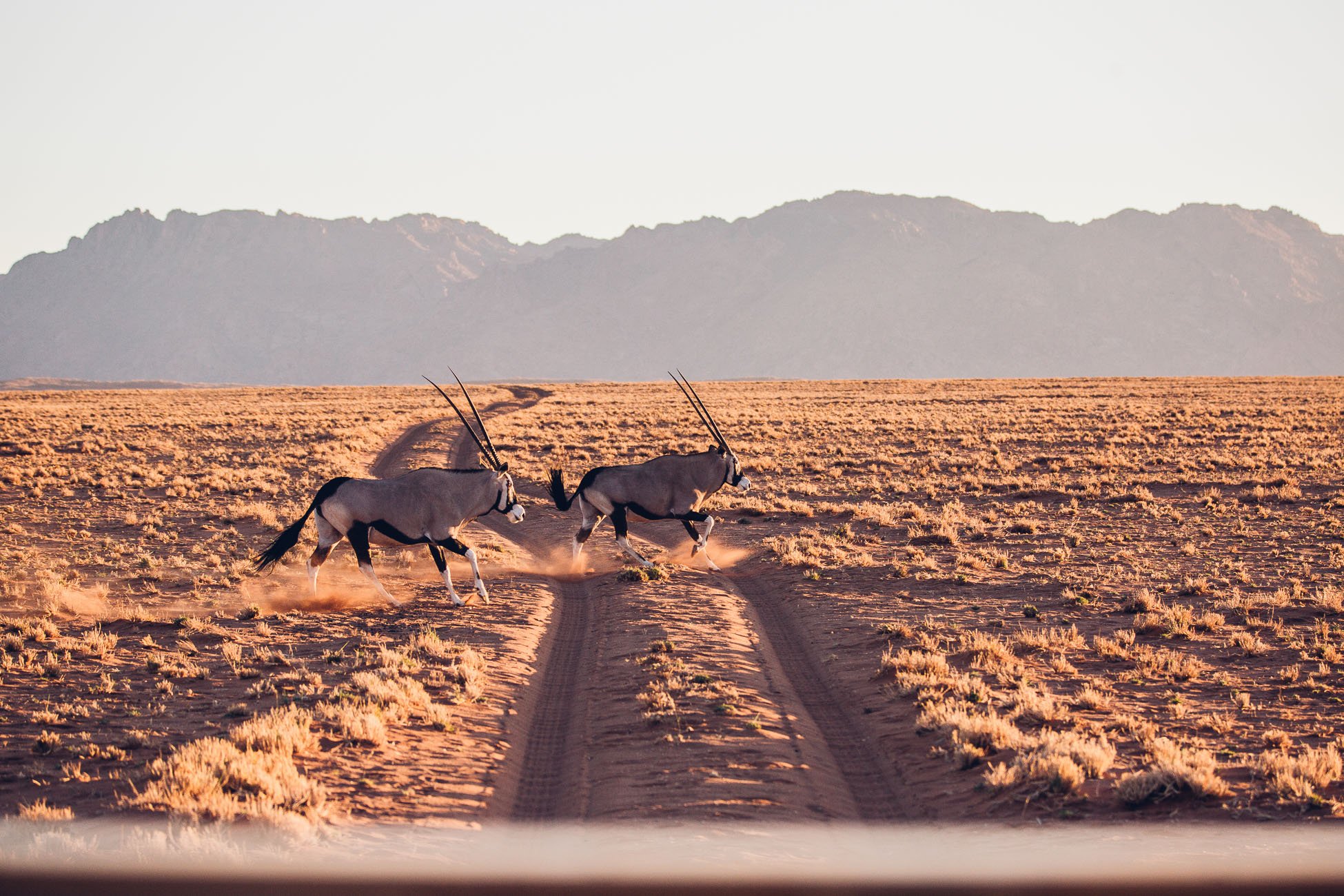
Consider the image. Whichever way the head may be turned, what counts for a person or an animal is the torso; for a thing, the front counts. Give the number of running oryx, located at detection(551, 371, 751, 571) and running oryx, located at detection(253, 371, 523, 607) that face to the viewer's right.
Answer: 2

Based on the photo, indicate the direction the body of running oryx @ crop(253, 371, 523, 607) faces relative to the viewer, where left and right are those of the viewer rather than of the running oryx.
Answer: facing to the right of the viewer

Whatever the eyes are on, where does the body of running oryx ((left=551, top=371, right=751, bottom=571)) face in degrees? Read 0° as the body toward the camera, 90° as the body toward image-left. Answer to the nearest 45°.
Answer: approximately 270°

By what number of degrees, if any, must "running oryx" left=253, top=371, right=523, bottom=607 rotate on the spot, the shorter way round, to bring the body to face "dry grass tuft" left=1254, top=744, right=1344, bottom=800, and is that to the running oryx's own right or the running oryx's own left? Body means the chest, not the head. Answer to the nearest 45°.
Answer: approximately 45° to the running oryx's own right

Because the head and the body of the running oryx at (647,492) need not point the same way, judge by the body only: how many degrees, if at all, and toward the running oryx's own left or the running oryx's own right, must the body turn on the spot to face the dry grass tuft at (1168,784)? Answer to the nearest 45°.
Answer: approximately 90° to the running oryx's own right

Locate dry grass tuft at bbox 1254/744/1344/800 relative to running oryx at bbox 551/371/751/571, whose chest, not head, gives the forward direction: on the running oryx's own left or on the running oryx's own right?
on the running oryx's own right

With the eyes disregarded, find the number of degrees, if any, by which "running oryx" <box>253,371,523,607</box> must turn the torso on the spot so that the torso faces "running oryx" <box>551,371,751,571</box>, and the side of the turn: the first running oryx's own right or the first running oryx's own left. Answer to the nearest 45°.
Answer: approximately 45° to the first running oryx's own left
